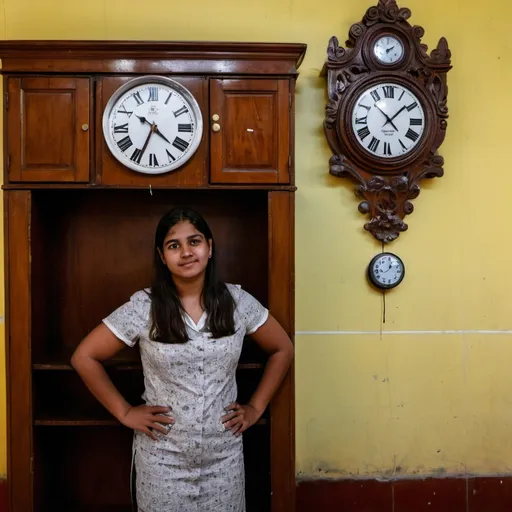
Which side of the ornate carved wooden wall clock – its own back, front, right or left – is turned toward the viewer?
front

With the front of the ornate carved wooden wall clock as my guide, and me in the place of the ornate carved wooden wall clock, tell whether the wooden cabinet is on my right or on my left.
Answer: on my right

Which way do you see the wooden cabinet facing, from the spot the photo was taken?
facing the viewer

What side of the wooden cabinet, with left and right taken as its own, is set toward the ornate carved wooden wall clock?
left

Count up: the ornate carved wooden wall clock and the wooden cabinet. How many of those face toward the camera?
2
